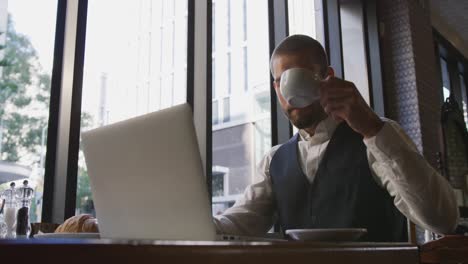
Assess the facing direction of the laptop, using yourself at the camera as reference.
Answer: facing away from the viewer and to the right of the viewer

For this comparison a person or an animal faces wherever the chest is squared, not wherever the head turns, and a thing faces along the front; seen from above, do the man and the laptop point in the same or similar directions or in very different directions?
very different directions

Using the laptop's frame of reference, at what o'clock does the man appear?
The man is roughly at 12 o'clock from the laptop.

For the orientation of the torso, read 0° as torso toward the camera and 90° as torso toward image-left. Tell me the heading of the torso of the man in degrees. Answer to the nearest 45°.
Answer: approximately 45°

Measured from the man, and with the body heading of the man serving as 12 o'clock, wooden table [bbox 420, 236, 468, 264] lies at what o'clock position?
The wooden table is roughly at 10 o'clock from the man.

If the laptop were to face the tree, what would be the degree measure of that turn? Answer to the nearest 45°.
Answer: approximately 90° to its left
